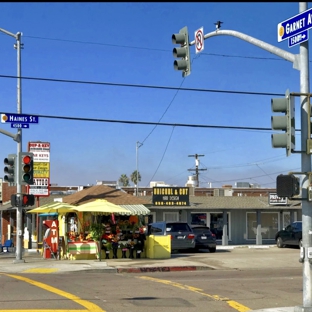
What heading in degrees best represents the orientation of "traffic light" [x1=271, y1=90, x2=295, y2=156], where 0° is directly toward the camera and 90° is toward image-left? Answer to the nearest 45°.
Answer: approximately 90°

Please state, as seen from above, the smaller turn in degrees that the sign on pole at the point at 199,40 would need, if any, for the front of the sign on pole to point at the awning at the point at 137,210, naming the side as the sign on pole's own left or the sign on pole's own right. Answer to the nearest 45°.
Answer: approximately 135° to the sign on pole's own right

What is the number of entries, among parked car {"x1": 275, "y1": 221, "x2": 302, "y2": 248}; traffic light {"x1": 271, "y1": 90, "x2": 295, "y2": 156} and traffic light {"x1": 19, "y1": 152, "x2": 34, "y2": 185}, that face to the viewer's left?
2

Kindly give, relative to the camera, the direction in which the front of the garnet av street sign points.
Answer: facing the viewer and to the left of the viewer

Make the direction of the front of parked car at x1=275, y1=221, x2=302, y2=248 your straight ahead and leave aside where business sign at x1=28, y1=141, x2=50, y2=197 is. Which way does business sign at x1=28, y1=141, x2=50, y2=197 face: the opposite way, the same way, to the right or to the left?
to the left

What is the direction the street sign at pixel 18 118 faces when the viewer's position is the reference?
facing the viewer

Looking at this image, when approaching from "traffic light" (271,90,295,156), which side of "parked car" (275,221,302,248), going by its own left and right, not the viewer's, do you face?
left

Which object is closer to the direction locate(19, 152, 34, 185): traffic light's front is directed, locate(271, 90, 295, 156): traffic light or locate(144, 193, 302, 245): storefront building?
the traffic light

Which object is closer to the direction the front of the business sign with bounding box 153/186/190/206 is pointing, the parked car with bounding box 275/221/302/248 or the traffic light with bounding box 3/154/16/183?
the traffic light

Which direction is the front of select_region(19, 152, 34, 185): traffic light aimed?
toward the camera

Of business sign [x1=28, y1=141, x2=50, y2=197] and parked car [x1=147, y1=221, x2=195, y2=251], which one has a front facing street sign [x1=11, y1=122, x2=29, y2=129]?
the business sign

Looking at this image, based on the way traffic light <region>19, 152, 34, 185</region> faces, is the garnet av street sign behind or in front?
in front

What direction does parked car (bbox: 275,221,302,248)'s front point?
to the viewer's left

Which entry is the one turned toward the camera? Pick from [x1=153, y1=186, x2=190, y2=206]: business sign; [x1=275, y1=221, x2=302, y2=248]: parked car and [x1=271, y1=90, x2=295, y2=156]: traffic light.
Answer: the business sign

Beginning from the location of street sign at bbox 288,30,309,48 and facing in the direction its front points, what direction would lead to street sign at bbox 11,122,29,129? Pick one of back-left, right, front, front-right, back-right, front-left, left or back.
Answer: right

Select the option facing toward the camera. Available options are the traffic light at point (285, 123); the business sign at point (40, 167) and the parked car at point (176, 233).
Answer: the business sign

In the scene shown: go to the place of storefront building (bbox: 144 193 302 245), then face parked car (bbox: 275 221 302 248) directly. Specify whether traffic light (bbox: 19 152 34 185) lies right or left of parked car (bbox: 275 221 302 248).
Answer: right
